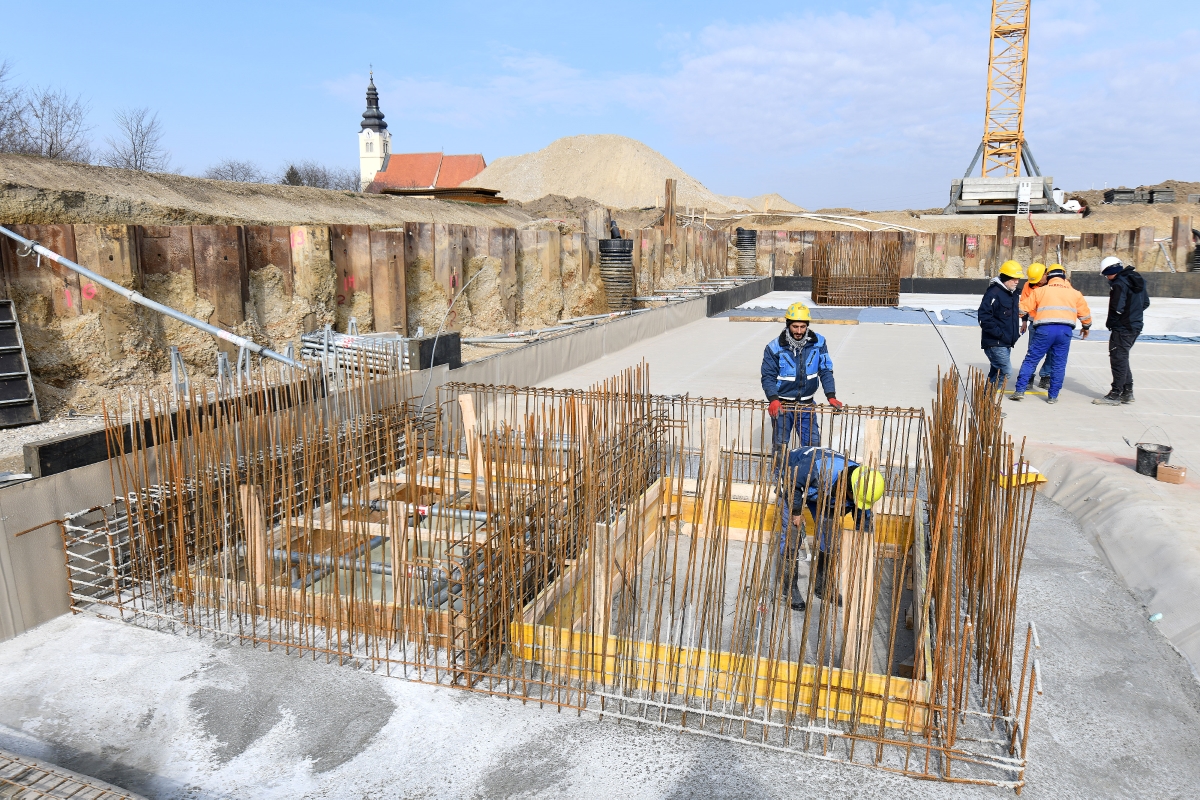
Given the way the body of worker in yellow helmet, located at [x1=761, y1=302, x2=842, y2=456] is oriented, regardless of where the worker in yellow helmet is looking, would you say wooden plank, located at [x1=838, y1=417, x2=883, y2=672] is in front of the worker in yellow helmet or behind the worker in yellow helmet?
in front

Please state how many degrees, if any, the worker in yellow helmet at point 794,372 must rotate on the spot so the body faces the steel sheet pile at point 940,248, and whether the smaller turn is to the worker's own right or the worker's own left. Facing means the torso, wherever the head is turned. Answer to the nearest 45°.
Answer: approximately 180°

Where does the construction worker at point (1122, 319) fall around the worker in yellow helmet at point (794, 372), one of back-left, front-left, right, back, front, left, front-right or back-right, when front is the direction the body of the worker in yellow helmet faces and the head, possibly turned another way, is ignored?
back-left

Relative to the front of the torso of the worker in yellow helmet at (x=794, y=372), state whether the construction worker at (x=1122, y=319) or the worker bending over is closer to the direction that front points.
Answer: the worker bending over

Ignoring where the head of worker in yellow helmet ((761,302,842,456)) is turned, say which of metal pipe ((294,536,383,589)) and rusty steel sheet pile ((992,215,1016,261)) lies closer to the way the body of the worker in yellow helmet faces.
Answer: the metal pipe

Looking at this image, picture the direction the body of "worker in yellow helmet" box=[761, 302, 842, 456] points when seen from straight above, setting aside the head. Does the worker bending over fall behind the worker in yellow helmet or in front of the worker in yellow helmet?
in front

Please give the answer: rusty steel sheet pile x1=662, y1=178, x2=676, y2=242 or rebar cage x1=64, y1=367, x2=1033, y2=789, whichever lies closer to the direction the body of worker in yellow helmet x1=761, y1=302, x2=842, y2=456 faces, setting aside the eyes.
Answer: the rebar cage

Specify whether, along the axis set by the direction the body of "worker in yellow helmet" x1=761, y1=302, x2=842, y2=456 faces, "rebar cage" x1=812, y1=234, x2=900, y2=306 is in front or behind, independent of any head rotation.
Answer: behind

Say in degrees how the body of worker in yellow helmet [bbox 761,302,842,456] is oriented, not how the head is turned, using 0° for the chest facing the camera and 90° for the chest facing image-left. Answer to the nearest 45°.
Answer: approximately 0°

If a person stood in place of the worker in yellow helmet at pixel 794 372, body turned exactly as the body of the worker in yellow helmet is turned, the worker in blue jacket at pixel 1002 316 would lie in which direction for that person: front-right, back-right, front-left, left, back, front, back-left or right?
back-left

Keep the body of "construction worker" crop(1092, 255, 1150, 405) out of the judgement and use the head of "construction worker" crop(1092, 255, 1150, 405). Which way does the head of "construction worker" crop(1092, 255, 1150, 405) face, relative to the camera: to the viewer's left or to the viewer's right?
to the viewer's left

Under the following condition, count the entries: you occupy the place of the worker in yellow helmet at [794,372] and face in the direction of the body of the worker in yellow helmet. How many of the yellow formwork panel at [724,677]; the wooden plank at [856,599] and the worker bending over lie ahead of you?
3
